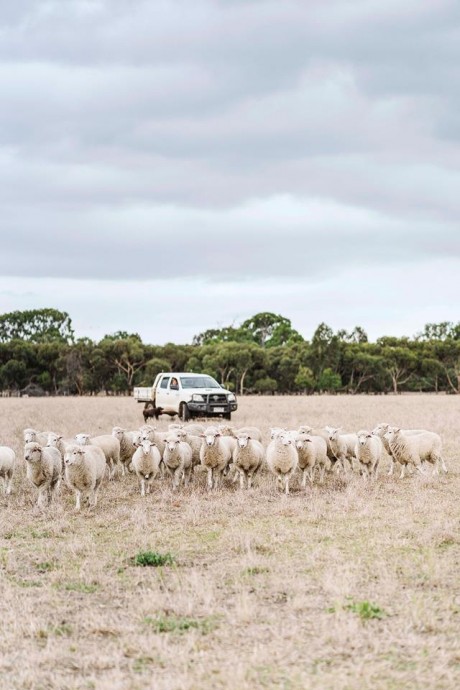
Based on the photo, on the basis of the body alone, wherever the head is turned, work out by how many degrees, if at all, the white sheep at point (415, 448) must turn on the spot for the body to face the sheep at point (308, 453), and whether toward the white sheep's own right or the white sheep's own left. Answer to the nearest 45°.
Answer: approximately 45° to the white sheep's own left

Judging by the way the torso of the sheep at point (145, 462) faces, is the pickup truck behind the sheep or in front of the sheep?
behind

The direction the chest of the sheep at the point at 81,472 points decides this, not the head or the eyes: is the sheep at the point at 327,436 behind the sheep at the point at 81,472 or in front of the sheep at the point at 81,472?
behind

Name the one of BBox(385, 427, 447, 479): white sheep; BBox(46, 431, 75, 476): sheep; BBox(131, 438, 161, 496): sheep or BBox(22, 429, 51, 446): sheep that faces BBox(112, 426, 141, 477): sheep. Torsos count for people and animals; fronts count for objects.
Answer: the white sheep

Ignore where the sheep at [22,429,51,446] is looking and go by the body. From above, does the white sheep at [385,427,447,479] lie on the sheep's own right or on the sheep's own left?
on the sheep's own left

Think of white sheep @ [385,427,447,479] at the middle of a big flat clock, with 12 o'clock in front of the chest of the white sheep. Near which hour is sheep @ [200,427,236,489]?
The sheep is roughly at 11 o'clock from the white sheep.

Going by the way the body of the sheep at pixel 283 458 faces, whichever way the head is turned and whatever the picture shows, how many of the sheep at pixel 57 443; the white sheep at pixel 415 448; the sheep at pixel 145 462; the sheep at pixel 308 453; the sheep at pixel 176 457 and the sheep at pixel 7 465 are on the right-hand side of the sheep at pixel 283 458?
4

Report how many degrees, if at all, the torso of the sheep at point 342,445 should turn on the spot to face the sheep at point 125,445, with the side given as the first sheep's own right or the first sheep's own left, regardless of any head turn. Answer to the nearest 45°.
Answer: approximately 45° to the first sheep's own right

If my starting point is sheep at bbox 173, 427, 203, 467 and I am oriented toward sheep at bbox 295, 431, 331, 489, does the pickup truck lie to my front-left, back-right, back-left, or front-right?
back-left

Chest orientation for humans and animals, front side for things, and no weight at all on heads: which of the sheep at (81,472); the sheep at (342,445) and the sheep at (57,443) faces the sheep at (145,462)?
the sheep at (342,445)

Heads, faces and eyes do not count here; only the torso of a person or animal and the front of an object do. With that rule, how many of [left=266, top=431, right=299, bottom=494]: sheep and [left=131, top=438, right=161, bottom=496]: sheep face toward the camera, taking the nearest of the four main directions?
2

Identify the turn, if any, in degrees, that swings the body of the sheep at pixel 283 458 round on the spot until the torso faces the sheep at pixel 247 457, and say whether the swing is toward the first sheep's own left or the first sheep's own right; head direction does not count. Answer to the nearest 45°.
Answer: approximately 135° to the first sheep's own right
